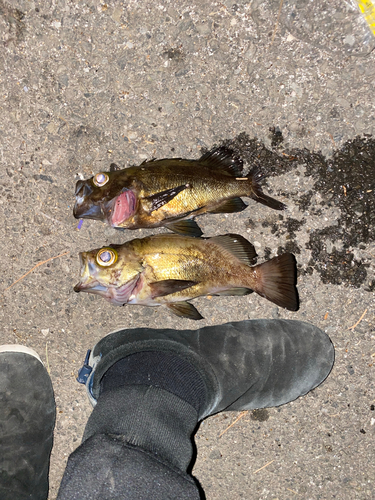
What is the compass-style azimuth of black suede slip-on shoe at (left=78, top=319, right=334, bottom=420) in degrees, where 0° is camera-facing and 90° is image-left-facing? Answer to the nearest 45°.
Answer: approximately 270°
